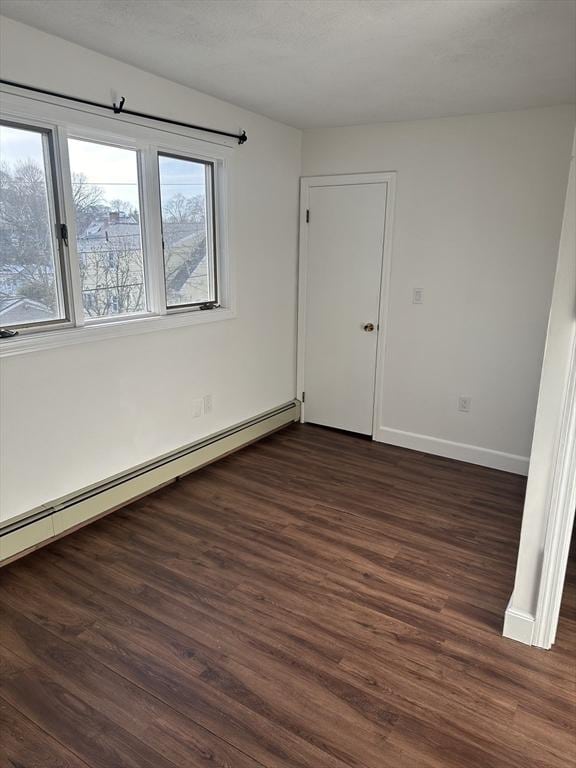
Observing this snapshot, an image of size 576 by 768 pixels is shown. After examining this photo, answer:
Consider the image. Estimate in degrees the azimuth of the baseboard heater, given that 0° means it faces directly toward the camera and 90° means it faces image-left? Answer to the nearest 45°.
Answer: approximately 315°

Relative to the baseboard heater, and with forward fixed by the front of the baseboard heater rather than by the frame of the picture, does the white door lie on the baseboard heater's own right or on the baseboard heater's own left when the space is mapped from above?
on the baseboard heater's own left
